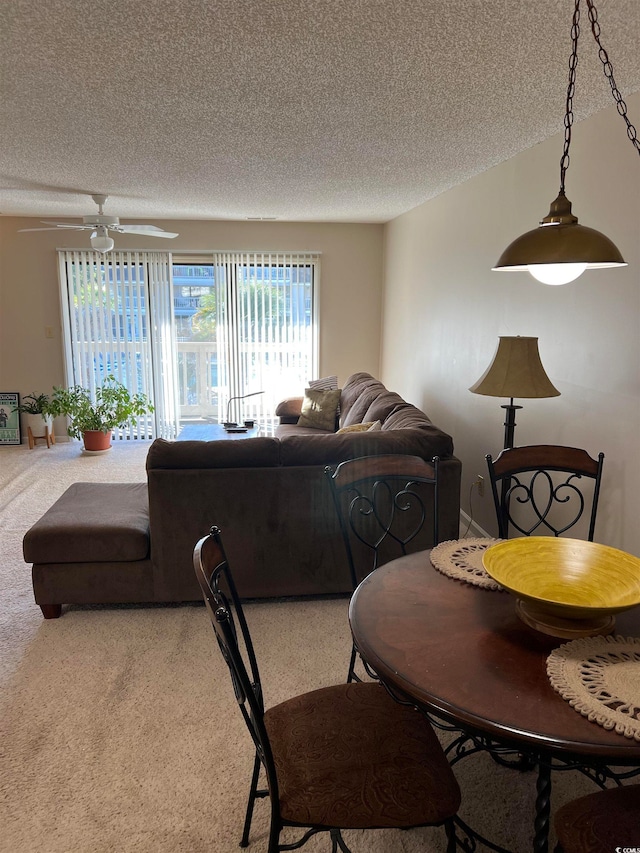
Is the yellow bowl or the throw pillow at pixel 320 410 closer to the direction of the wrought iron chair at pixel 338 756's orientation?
the yellow bowl

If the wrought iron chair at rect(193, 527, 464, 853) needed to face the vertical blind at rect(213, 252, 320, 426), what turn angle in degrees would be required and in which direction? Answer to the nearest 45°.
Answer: approximately 90° to its left

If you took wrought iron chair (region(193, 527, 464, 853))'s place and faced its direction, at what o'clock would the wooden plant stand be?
The wooden plant stand is roughly at 8 o'clock from the wrought iron chair.

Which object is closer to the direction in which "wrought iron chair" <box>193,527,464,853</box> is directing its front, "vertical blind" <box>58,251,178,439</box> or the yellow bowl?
the yellow bowl

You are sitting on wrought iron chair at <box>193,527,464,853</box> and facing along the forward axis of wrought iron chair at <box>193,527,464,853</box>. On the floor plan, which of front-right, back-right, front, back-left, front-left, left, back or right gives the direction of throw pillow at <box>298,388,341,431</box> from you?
left

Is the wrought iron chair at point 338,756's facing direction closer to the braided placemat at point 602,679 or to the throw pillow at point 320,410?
the braided placemat

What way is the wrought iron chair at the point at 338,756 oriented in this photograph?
to the viewer's right

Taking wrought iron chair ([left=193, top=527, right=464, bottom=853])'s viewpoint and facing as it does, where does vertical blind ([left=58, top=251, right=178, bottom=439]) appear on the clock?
The vertical blind is roughly at 8 o'clock from the wrought iron chair.

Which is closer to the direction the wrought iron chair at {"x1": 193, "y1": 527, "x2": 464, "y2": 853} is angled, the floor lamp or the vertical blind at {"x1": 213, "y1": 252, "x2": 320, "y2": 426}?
the floor lamp

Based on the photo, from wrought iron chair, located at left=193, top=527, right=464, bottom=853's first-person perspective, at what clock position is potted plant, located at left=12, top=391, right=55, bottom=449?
The potted plant is roughly at 8 o'clock from the wrought iron chair.
